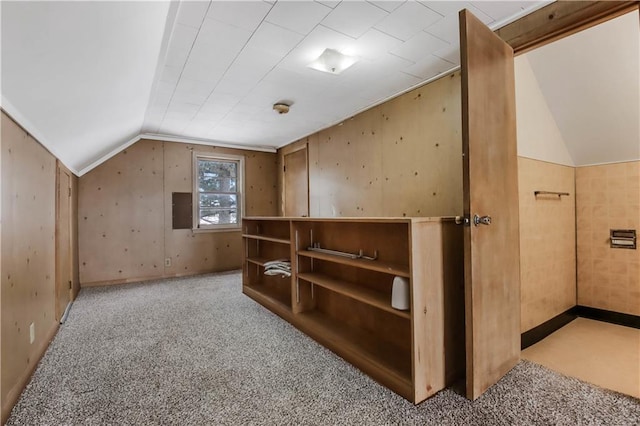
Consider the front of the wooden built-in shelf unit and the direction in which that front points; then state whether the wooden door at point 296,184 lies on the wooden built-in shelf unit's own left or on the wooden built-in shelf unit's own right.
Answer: on the wooden built-in shelf unit's own right

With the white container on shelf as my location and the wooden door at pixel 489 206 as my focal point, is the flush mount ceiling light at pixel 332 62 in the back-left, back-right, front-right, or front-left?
back-left

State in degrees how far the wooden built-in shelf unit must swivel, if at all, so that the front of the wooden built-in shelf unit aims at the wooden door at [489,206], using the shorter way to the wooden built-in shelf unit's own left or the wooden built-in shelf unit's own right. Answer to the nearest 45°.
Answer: approximately 135° to the wooden built-in shelf unit's own left

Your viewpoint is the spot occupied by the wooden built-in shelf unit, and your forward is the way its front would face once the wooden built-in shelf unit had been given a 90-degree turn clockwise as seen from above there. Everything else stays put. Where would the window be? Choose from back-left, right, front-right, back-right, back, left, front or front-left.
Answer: front

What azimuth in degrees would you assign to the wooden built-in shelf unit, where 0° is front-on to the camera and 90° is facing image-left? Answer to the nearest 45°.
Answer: approximately 45°

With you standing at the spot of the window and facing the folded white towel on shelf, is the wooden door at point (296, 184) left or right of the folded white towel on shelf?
left
